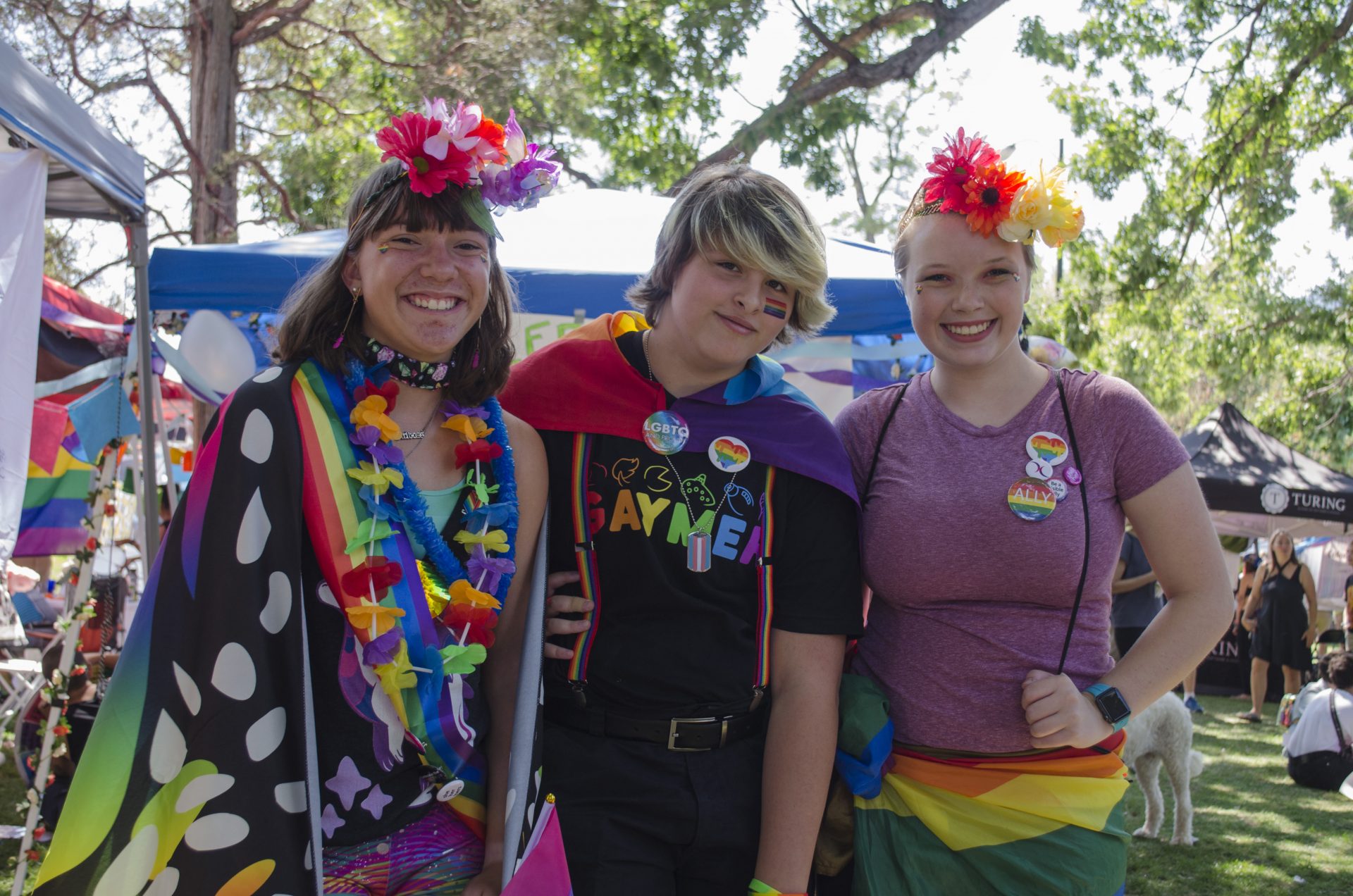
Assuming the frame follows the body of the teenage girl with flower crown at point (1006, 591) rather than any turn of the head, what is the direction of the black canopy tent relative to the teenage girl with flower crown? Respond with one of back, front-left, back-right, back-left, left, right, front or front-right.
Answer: back

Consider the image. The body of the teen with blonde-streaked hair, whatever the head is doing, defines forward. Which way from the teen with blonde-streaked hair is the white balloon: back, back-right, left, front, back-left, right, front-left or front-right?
back-right

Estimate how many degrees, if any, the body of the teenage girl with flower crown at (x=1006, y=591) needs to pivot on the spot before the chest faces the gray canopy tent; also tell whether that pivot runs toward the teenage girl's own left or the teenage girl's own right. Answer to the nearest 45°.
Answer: approximately 90° to the teenage girl's own right

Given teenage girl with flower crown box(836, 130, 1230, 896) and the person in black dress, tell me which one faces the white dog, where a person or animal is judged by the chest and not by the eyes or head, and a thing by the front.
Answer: the person in black dress

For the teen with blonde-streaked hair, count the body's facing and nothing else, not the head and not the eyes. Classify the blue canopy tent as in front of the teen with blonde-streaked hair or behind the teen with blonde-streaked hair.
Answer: behind

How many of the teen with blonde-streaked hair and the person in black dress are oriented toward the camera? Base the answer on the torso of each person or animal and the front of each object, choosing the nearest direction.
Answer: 2

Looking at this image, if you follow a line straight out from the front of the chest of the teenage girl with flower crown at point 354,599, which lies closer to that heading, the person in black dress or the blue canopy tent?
the person in black dress

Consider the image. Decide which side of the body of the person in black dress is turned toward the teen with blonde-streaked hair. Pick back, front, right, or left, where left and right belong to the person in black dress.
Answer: front

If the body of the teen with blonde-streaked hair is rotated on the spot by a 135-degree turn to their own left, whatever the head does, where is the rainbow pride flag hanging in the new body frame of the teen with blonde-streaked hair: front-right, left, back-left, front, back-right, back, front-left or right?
left

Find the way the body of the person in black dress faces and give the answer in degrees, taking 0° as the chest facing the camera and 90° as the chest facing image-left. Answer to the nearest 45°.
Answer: approximately 0°
